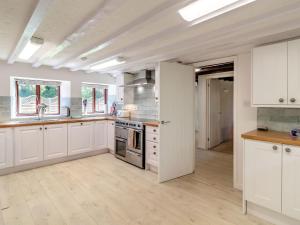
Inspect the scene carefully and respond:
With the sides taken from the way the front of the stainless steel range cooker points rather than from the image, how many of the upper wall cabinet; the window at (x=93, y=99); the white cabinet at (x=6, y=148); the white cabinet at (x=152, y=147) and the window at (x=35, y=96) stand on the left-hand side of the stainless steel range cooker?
2

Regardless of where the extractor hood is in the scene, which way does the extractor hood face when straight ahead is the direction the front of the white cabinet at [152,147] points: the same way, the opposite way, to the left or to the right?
the same way

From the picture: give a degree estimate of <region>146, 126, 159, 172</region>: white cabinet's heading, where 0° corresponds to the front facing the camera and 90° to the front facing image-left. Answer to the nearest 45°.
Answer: approximately 45°

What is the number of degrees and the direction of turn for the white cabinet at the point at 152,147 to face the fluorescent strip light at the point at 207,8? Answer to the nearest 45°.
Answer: approximately 45° to its left

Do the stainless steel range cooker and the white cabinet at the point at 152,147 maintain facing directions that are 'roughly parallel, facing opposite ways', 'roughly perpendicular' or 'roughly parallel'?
roughly parallel

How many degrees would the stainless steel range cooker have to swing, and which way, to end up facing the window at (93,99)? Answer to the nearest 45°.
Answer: approximately 90° to its right

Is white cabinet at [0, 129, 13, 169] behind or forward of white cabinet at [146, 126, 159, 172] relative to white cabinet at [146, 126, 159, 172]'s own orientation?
forward

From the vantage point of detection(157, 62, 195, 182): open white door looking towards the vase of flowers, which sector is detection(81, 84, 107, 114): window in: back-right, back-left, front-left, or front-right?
front-right

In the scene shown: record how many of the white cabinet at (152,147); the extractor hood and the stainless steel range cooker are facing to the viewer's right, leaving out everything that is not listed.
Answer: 0

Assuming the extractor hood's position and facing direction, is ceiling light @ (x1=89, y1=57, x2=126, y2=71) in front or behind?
in front

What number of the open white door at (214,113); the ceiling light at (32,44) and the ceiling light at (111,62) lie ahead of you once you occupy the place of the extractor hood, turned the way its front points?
2

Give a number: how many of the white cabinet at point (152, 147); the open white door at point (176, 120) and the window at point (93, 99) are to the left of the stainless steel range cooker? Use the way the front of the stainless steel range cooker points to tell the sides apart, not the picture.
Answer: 2

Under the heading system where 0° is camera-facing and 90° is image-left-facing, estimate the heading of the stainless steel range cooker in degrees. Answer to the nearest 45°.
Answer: approximately 45°

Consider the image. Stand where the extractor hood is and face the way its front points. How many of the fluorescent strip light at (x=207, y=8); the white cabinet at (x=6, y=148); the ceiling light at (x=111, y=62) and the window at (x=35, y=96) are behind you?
0

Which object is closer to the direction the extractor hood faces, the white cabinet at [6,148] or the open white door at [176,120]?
the white cabinet

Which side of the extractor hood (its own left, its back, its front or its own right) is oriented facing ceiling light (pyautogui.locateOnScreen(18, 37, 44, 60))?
front
